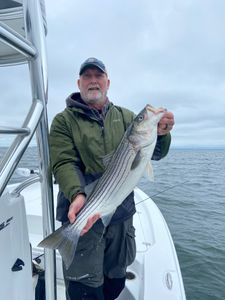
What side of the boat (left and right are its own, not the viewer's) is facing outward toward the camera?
back

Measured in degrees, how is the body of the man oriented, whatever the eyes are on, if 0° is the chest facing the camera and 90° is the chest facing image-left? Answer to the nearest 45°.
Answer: approximately 0°
